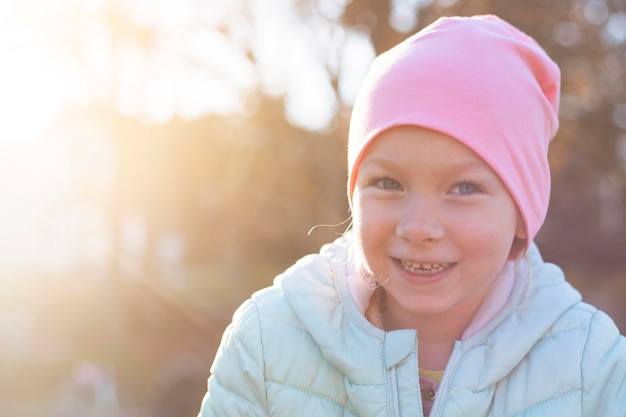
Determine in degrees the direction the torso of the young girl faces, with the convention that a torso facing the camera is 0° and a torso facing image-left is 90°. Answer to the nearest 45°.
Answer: approximately 0°
